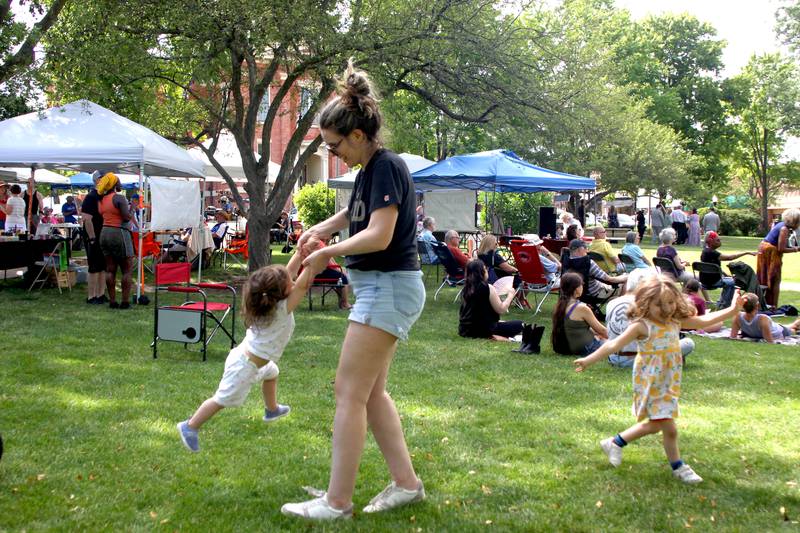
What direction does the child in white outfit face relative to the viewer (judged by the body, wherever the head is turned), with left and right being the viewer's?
facing away from the viewer and to the right of the viewer

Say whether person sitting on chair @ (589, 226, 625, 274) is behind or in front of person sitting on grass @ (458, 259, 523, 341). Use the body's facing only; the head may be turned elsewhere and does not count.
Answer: in front

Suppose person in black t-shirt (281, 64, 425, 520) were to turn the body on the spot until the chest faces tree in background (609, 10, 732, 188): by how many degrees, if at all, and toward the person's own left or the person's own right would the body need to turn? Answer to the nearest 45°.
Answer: approximately 135° to the person's own right

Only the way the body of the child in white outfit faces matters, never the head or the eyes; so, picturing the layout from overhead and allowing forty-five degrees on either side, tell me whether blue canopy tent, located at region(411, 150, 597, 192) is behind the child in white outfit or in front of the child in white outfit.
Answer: in front

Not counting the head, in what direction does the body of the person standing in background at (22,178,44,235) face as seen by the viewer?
toward the camera

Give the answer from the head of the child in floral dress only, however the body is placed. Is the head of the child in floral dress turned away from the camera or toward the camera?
toward the camera

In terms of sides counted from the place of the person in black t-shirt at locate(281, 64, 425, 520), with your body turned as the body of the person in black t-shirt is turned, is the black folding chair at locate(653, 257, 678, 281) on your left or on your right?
on your right

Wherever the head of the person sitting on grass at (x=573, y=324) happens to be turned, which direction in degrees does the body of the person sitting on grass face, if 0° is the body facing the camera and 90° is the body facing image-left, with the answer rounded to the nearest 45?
approximately 225°

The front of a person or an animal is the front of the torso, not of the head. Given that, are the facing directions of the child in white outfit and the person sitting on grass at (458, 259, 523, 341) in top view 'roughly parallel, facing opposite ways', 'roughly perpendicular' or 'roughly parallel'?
roughly parallel

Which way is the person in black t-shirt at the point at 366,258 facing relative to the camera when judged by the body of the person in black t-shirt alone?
to the viewer's left

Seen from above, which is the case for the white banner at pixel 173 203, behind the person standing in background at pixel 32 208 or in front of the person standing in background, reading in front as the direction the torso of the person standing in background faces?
in front

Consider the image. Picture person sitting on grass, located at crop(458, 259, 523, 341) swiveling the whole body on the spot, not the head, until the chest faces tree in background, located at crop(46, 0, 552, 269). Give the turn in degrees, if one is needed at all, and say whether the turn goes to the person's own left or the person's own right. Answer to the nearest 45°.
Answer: approximately 90° to the person's own left

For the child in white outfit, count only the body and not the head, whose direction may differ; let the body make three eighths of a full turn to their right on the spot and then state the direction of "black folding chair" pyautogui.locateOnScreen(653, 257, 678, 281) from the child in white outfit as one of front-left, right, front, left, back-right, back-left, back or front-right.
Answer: back-left

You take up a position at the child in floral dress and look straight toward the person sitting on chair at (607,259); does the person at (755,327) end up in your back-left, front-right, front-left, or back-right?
front-right
